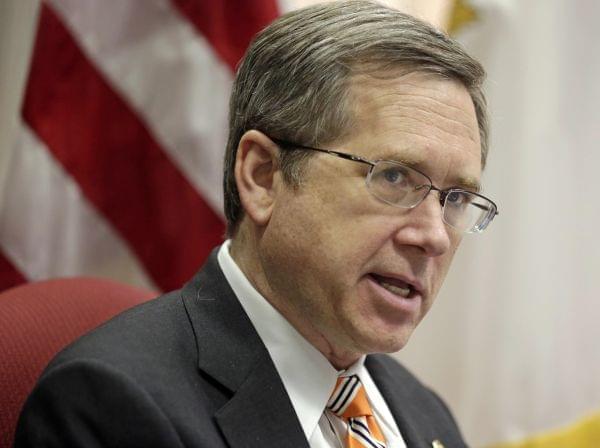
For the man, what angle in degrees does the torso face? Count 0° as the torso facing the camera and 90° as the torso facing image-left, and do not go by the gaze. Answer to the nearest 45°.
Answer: approximately 315°

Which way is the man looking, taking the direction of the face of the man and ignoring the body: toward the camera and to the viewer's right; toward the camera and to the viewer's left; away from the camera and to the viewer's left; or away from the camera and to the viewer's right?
toward the camera and to the viewer's right

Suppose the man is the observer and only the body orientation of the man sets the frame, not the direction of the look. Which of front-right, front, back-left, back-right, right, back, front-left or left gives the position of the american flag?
back-left
